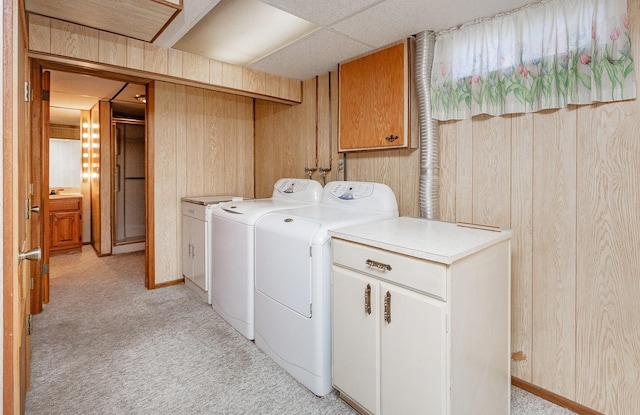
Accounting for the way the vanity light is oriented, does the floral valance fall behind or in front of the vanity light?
in front

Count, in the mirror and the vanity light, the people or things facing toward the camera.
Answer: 2

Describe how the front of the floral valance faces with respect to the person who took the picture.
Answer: facing the viewer and to the left of the viewer

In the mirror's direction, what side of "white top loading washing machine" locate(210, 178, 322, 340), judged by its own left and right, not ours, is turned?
right

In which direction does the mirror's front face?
toward the camera

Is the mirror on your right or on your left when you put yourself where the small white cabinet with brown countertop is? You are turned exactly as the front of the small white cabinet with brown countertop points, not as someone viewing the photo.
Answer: on your right

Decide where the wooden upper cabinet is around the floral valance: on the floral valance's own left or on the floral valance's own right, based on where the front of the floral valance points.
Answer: on the floral valance's own right

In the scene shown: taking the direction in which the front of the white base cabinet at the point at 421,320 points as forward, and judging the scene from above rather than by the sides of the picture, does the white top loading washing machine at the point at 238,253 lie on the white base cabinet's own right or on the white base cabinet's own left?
on the white base cabinet's own right
